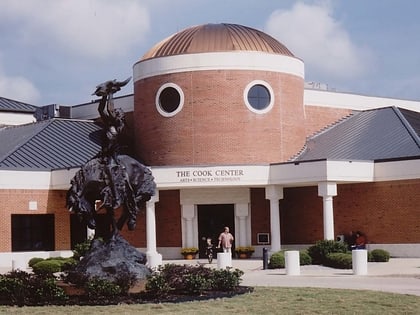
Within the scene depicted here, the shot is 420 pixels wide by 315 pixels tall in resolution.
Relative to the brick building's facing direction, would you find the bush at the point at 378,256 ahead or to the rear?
ahead

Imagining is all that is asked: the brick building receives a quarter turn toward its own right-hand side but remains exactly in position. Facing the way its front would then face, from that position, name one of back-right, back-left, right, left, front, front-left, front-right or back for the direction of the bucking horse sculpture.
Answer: left

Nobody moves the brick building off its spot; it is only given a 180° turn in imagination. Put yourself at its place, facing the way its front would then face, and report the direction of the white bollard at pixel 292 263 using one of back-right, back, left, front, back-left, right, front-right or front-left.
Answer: back

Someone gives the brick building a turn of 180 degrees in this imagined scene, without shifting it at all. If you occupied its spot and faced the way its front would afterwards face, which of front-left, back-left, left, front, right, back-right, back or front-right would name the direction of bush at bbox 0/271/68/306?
back

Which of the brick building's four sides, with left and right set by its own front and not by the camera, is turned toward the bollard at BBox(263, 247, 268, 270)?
front

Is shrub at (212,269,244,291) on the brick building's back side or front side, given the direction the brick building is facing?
on the front side

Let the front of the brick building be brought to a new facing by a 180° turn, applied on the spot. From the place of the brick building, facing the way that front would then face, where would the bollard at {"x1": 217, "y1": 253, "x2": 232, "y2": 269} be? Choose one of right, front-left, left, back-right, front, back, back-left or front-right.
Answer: back

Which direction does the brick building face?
toward the camera

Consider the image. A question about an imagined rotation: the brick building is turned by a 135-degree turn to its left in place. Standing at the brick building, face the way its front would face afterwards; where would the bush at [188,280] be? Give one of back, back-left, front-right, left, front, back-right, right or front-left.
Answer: back-right

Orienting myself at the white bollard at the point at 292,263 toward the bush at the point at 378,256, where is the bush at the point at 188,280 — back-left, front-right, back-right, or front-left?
back-right
